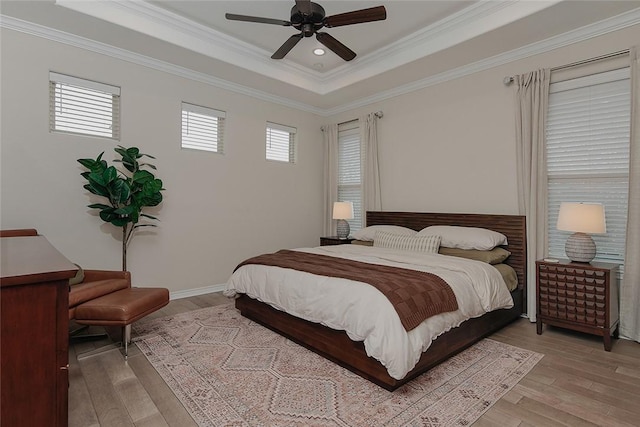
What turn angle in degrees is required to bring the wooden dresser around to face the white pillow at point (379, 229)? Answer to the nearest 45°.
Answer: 0° — it already faces it

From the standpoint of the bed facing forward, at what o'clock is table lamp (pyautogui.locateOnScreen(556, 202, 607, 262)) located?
The table lamp is roughly at 7 o'clock from the bed.

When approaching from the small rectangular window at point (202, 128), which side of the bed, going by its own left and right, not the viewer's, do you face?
right

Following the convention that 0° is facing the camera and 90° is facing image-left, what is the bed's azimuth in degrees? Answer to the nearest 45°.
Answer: approximately 45°

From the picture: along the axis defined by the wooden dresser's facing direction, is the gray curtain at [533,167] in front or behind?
in front

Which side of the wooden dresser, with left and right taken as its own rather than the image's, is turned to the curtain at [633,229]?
front

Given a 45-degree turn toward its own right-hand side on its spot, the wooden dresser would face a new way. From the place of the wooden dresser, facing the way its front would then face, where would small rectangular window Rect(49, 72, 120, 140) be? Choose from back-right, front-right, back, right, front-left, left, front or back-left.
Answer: back-left

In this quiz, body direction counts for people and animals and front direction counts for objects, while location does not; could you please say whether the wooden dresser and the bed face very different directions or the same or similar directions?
very different directions

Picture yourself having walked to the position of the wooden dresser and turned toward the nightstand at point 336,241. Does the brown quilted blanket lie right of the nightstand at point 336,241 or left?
right

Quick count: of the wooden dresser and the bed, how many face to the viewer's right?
1

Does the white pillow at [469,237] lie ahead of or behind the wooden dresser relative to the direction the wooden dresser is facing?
ahead

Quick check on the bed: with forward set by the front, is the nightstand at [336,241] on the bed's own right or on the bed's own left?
on the bed's own right

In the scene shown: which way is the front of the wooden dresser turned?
to the viewer's right

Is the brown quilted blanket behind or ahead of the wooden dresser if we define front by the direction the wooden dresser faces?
ahead

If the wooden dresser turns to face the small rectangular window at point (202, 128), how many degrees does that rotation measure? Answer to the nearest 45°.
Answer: approximately 45° to its left

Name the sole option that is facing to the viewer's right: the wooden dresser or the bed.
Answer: the wooden dresser
